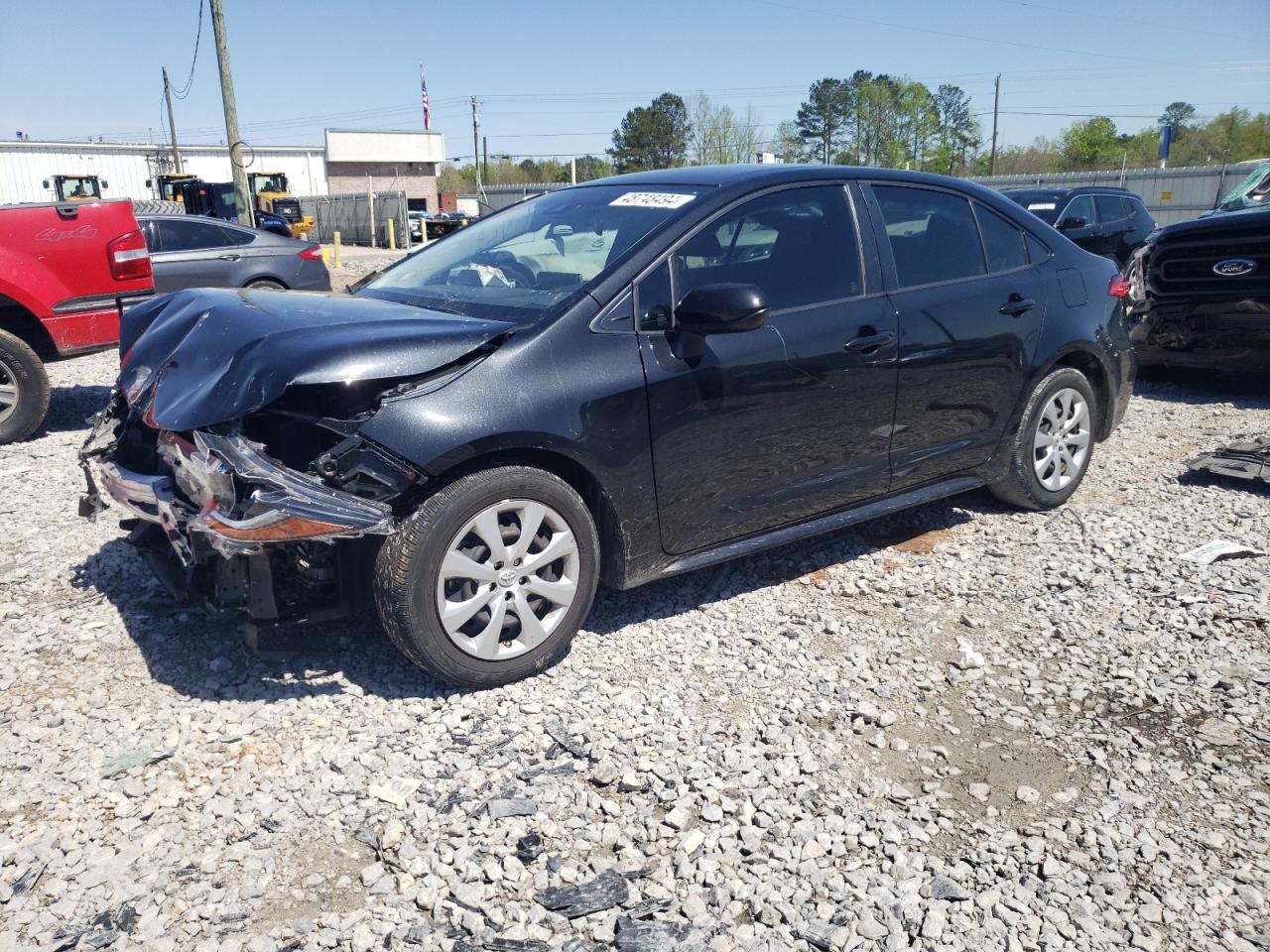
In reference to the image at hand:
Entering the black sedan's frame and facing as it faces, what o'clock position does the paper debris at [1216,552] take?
The paper debris is roughly at 7 o'clock from the black sedan.

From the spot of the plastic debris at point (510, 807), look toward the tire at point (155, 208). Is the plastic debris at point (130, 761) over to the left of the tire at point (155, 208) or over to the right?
left

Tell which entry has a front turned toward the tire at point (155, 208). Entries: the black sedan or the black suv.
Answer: the black suv

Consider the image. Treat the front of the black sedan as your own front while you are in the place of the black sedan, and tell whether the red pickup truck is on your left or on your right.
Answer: on your right

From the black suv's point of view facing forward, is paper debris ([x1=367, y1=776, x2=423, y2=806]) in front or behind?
in front

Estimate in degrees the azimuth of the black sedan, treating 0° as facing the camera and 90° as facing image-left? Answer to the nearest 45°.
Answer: approximately 45°

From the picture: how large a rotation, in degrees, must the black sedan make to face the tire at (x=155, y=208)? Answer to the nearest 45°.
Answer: approximately 90° to its right
